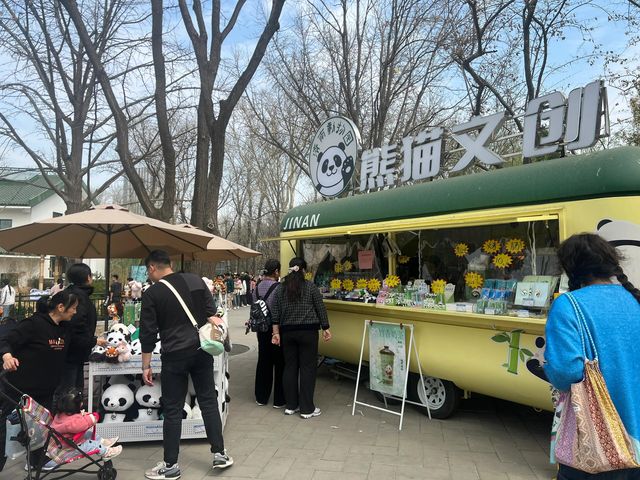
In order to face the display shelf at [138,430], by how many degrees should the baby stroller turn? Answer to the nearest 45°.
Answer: approximately 45° to its left

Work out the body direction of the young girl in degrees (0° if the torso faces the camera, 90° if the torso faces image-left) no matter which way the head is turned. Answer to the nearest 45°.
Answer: approximately 270°

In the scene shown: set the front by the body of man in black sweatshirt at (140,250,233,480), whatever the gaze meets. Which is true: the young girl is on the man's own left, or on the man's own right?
on the man's own left

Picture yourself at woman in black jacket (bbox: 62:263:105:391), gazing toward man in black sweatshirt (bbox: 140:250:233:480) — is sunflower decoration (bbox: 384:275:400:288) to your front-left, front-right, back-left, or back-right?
front-left

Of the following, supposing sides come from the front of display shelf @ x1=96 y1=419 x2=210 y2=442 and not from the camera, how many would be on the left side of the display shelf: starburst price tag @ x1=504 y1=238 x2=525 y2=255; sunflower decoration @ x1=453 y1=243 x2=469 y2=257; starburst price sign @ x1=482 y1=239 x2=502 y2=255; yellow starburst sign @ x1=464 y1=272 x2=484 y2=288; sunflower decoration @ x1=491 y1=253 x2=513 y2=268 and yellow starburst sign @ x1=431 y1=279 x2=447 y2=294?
6

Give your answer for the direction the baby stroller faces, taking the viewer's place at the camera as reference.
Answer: facing to the right of the viewer

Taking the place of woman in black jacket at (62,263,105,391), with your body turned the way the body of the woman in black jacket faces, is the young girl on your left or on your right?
on your right

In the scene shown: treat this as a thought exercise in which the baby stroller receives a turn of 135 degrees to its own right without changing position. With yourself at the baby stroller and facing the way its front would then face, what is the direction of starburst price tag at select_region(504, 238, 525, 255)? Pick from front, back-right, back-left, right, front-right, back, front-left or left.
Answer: back-left

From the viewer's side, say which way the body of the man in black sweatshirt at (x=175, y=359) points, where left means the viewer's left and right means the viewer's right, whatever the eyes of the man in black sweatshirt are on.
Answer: facing away from the viewer and to the left of the viewer

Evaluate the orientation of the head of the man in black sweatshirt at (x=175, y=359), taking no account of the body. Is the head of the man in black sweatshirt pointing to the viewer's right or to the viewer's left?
to the viewer's left

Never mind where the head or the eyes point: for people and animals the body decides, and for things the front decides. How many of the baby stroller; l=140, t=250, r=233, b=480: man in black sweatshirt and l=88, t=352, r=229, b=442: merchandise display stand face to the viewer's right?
1

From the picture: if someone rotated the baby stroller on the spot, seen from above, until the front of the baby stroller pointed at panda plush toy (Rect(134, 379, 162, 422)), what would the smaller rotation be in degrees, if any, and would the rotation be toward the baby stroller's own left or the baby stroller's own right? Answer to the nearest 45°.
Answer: approximately 45° to the baby stroller's own left
